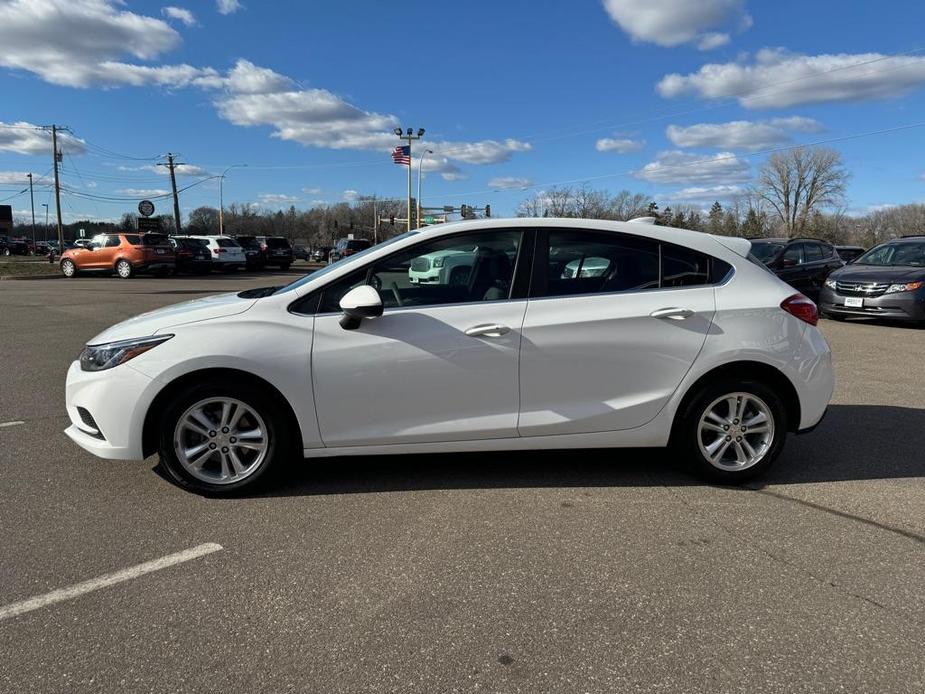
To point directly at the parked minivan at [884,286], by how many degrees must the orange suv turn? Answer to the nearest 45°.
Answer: approximately 180°

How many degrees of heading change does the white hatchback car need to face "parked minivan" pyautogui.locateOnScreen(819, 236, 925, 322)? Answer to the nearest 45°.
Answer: approximately 135° to its right

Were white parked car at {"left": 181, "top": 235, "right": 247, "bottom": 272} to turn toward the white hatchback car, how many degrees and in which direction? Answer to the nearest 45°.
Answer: approximately 135° to its left

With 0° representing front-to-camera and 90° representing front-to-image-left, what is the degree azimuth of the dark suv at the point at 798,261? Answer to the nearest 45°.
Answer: approximately 45°

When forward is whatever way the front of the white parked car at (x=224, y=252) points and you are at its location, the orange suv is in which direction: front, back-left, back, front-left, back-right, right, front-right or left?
left

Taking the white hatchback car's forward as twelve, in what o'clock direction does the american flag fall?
The american flag is roughly at 3 o'clock from the white hatchback car.

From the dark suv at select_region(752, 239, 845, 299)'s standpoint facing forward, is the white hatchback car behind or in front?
in front

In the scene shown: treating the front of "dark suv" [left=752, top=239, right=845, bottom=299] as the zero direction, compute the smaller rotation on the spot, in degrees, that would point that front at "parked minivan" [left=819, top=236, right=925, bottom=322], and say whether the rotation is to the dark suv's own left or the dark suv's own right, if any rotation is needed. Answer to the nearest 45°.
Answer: approximately 90° to the dark suv's own left

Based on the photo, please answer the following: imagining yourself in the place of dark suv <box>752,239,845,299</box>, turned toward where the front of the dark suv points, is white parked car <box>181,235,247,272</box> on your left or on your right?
on your right

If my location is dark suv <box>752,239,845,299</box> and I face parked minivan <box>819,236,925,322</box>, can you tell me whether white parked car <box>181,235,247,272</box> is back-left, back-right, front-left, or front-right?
back-right

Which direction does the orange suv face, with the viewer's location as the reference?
facing away from the viewer and to the left of the viewer

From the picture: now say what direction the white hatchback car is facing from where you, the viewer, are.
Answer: facing to the left of the viewer
